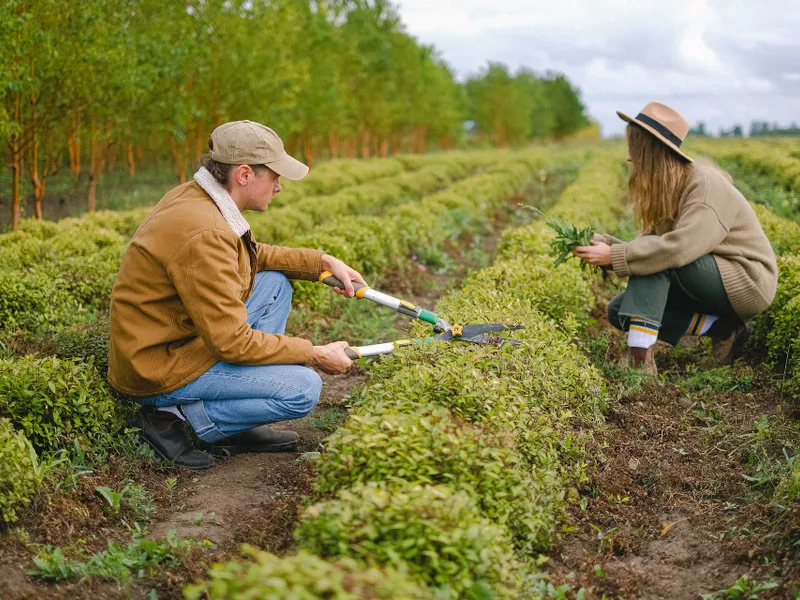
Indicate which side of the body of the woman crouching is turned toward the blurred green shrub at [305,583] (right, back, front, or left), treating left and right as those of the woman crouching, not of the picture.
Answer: left

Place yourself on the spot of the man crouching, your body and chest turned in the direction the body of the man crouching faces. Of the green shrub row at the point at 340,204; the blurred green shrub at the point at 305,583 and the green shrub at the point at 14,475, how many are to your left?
1

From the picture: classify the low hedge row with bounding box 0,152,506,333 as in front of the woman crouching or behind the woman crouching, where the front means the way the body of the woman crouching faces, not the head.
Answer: in front

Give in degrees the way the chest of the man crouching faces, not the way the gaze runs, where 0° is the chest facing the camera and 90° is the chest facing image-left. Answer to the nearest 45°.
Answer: approximately 270°

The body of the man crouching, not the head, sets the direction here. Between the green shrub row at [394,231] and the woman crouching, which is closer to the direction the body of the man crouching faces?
the woman crouching

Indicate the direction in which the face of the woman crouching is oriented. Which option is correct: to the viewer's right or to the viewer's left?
to the viewer's left

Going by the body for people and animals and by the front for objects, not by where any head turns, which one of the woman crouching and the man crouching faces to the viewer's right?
the man crouching

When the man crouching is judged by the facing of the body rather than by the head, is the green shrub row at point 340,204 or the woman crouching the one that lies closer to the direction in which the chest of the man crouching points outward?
the woman crouching

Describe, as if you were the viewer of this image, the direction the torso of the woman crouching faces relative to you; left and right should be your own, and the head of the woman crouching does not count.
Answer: facing to the left of the viewer

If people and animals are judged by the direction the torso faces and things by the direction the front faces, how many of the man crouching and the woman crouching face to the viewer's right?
1

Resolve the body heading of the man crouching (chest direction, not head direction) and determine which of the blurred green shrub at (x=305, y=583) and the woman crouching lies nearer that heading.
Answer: the woman crouching

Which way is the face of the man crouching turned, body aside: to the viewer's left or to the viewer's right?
to the viewer's right
